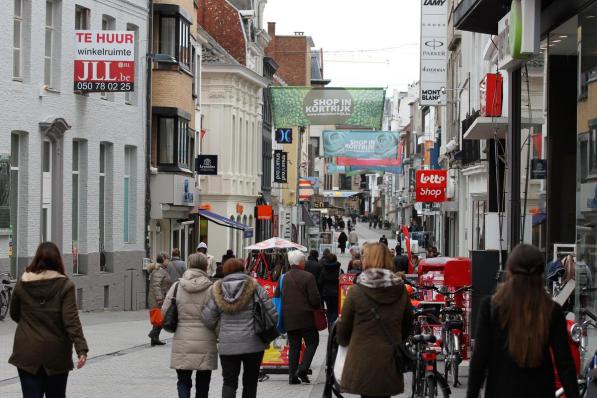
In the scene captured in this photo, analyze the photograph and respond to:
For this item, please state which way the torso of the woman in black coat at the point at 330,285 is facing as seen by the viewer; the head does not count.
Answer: away from the camera

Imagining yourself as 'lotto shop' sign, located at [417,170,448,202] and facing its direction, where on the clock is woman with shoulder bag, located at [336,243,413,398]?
The woman with shoulder bag is roughly at 12 o'clock from the 'lotto shop' sign.

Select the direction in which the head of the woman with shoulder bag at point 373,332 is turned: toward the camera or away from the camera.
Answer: away from the camera

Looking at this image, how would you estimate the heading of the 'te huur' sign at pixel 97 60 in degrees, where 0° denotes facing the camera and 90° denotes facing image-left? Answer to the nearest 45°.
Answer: approximately 0°

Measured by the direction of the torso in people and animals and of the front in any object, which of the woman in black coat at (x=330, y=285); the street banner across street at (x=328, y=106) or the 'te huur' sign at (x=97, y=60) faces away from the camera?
the woman in black coat

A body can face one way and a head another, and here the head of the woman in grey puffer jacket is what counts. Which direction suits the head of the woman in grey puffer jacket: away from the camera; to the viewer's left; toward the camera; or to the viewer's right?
away from the camera

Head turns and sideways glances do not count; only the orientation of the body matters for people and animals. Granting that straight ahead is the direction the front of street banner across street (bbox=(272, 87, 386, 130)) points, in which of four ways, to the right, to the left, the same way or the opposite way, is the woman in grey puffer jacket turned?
the opposite way

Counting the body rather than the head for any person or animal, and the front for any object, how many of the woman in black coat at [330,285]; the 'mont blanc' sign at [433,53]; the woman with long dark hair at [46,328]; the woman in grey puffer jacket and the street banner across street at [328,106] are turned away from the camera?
3

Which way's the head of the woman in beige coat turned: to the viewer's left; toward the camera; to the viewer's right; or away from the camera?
away from the camera

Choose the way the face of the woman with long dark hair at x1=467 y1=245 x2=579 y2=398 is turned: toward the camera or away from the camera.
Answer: away from the camera

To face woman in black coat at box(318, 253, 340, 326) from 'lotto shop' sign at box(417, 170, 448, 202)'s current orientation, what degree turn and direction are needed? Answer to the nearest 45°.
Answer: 0° — it already faces them

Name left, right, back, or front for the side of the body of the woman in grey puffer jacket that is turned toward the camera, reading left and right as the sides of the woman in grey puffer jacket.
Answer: back
